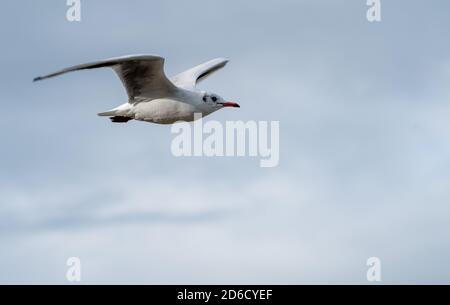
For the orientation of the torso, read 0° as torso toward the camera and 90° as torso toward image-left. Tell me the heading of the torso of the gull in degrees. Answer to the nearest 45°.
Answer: approximately 270°
